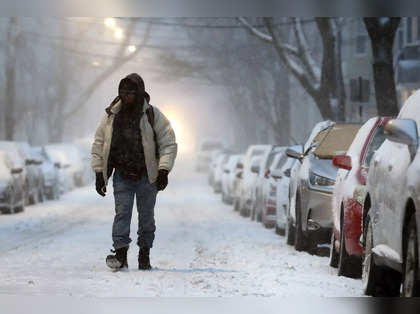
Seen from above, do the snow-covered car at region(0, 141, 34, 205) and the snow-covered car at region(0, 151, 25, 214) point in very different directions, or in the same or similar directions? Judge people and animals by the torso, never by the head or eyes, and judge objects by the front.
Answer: same or similar directions

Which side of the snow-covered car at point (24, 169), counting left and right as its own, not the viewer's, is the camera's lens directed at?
front

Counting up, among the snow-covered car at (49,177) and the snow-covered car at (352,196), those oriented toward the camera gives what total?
2

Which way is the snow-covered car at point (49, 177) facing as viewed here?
toward the camera

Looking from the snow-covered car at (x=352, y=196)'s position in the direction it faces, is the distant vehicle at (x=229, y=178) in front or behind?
behind

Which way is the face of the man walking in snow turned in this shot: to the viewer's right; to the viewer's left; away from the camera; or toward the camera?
toward the camera

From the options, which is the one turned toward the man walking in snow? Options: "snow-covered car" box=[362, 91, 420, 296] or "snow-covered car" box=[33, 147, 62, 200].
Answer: "snow-covered car" box=[33, 147, 62, 200]

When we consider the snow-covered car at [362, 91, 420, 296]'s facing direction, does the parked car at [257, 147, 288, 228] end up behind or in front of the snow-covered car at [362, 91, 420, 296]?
behind

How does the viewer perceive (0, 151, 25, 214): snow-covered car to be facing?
facing the viewer

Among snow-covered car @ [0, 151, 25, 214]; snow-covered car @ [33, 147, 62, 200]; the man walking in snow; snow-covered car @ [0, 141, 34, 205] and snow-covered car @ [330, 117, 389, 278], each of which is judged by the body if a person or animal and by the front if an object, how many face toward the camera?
5

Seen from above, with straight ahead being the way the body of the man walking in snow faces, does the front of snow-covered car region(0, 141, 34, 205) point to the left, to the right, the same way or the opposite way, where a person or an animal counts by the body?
the same way
